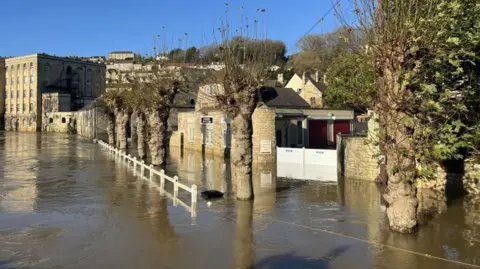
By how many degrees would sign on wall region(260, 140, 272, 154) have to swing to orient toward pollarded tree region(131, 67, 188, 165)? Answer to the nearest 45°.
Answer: approximately 45° to its right

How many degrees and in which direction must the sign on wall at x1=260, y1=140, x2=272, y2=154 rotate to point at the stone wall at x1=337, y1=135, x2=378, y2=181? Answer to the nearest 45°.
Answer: approximately 45° to its left

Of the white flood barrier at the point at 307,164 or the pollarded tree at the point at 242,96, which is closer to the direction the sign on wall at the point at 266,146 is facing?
the pollarded tree

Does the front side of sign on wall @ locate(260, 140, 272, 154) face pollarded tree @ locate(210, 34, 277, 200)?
yes

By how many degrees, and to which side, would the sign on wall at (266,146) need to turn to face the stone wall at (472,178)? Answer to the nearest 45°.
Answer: approximately 45° to its left

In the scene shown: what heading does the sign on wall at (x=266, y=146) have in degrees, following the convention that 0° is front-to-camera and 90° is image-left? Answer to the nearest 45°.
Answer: approximately 0°
